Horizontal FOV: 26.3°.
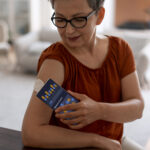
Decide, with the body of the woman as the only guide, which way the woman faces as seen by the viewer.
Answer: toward the camera

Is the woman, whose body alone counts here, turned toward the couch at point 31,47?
no

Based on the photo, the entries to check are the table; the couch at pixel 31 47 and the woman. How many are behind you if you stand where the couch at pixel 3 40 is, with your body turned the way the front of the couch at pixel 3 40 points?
0

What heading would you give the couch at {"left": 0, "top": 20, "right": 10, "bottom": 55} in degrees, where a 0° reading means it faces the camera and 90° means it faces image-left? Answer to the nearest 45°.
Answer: approximately 315°

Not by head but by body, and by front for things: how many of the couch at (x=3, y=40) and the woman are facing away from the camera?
0

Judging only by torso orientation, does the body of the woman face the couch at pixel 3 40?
no
